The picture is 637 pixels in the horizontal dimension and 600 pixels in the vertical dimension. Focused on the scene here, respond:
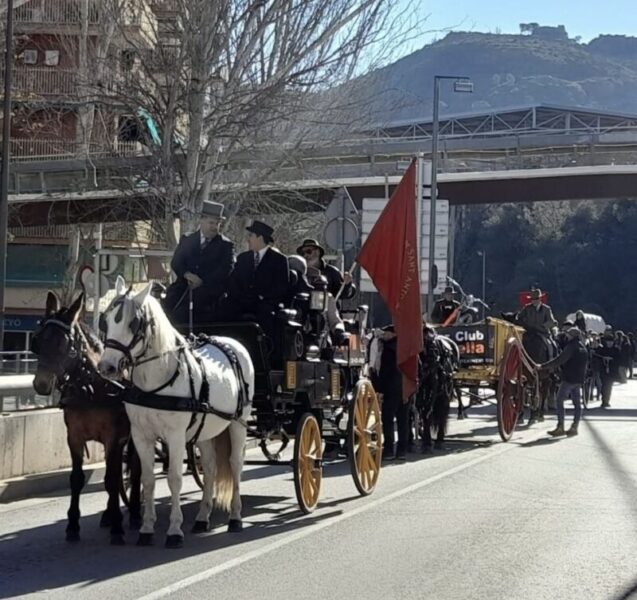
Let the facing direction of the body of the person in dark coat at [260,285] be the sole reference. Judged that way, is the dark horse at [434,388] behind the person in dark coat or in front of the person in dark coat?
behind

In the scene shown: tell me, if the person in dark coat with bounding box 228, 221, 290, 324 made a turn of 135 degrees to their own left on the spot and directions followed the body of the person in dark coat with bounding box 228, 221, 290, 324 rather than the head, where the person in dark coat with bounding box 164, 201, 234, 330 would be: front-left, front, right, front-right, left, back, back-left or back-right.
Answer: back

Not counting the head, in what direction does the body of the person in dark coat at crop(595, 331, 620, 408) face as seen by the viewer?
toward the camera

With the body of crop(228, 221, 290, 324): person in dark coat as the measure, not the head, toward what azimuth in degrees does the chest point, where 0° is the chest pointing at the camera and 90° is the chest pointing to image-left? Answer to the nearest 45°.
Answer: approximately 45°

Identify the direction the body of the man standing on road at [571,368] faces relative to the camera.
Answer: to the viewer's left

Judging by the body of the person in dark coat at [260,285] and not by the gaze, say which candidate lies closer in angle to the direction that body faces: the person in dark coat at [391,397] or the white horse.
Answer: the white horse

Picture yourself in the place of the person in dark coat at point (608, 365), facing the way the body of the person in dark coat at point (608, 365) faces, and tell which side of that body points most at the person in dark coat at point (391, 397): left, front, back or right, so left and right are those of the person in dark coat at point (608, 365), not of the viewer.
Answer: front

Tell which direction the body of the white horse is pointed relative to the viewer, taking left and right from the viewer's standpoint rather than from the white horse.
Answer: facing the viewer and to the left of the viewer

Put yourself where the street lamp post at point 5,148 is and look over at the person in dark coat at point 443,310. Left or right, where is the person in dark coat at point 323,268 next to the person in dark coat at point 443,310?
right
